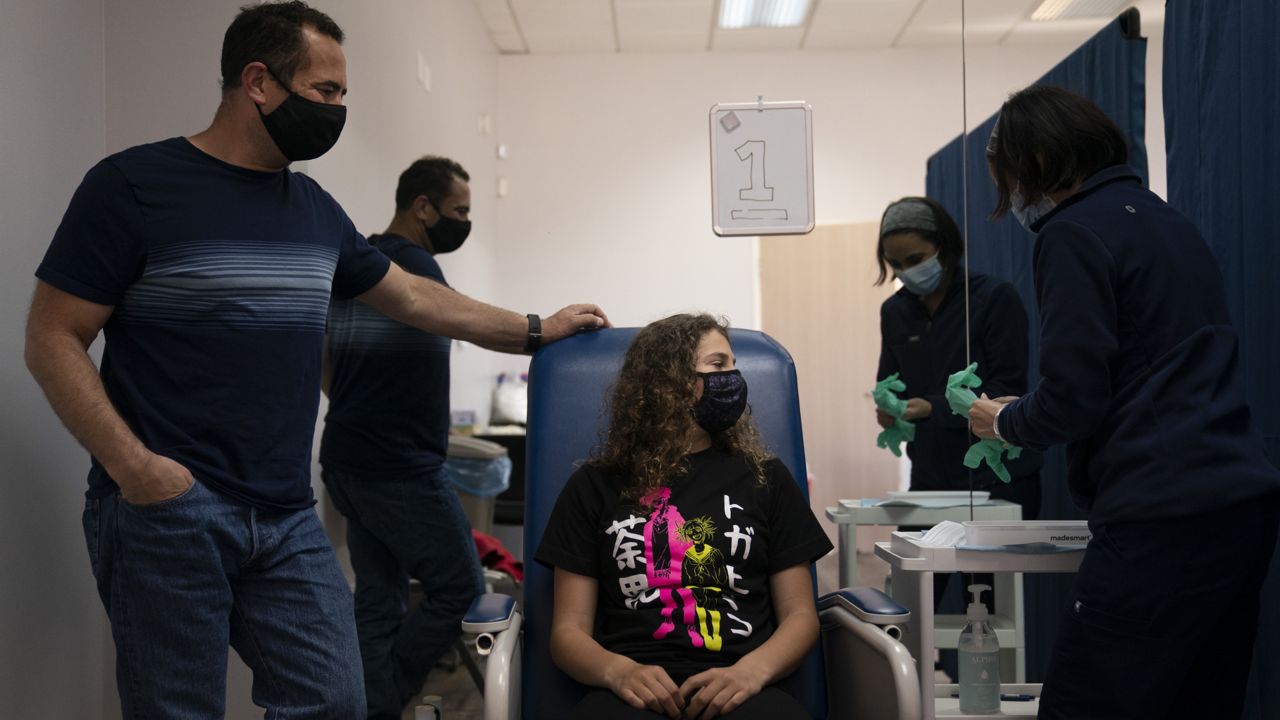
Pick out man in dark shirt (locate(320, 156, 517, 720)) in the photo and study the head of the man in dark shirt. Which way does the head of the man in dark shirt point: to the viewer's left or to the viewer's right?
to the viewer's right

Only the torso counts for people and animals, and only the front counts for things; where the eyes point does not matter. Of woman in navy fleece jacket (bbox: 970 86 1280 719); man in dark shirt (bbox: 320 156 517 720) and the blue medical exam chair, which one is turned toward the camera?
the blue medical exam chair

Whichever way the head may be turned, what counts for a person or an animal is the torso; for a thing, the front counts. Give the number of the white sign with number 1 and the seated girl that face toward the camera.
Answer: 2

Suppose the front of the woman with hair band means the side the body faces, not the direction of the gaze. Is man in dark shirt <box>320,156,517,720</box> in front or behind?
in front

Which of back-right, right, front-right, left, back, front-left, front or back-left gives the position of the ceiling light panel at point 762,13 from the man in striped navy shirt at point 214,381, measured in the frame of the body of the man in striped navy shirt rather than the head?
left

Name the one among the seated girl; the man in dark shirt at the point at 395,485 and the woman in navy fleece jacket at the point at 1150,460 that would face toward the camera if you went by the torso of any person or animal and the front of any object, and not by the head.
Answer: the seated girl

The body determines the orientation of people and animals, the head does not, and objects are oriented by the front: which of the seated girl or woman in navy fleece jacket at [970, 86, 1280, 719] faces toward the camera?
the seated girl

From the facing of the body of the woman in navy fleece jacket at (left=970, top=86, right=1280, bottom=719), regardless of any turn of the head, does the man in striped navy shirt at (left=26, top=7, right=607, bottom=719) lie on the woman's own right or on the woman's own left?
on the woman's own left

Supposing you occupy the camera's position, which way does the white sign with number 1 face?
facing the viewer

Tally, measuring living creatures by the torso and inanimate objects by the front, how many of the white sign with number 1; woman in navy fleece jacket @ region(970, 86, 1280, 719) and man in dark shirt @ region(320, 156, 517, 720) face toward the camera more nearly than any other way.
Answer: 1

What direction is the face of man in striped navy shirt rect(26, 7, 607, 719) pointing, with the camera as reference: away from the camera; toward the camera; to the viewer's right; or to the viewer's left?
to the viewer's right

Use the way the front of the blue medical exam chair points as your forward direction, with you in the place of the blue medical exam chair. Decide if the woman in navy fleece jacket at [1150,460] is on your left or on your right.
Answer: on your left
